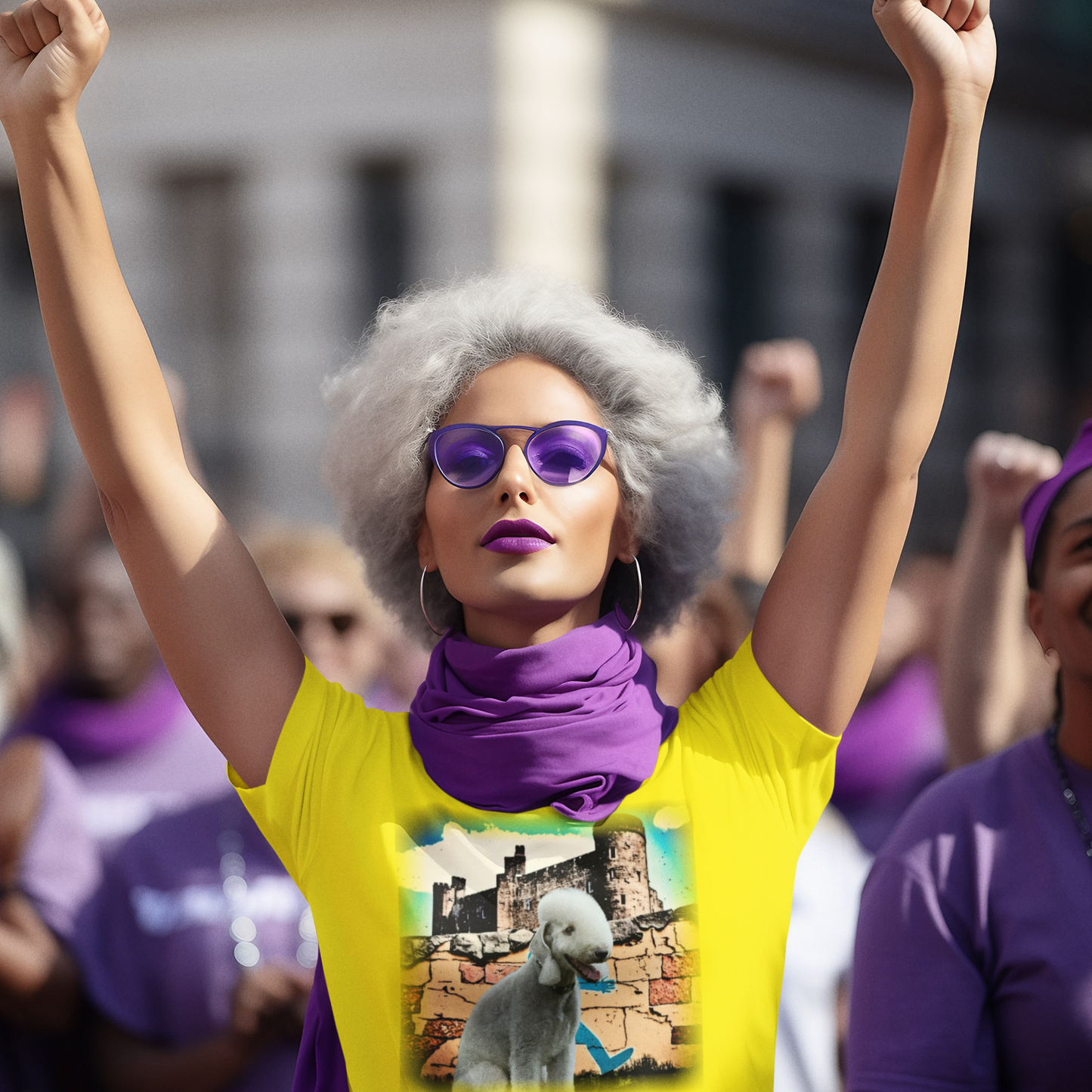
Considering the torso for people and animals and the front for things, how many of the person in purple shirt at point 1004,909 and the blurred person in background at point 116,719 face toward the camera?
2

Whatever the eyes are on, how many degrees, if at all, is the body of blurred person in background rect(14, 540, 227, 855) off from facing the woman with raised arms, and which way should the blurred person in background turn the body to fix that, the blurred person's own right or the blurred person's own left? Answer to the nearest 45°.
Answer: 0° — they already face them

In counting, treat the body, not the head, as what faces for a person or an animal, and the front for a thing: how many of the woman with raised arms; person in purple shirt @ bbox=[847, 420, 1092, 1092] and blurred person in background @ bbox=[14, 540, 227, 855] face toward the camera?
3

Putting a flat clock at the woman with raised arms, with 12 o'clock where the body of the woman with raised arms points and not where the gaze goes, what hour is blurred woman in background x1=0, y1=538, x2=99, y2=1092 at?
The blurred woman in background is roughly at 5 o'clock from the woman with raised arms.

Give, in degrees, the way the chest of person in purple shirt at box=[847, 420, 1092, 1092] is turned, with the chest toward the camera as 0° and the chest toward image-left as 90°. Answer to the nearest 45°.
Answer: approximately 0°
